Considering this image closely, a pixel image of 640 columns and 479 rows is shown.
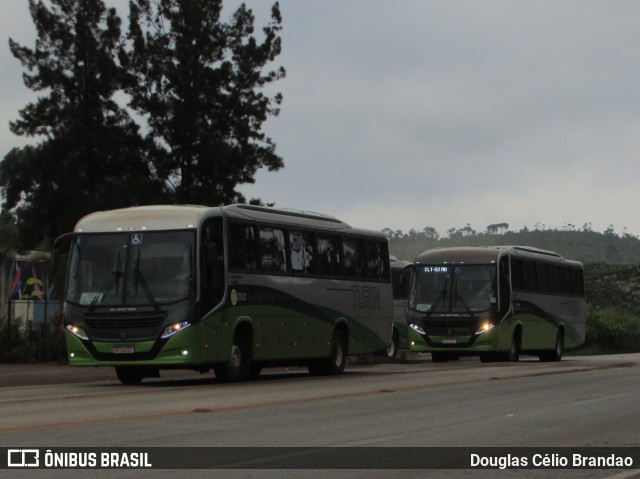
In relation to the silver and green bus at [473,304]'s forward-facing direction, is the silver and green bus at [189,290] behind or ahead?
ahead

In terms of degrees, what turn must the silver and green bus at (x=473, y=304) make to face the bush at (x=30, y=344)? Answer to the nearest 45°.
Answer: approximately 45° to its right

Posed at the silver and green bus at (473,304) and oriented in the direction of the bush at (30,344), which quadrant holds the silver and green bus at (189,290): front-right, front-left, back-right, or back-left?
front-left

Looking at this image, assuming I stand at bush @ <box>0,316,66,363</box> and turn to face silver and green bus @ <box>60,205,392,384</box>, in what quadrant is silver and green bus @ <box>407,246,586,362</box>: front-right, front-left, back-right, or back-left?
front-left

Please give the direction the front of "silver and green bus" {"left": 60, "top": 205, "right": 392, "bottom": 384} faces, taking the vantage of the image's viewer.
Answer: facing the viewer and to the left of the viewer

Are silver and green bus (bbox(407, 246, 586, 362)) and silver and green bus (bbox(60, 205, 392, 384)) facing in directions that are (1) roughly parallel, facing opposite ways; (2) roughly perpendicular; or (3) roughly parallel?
roughly parallel

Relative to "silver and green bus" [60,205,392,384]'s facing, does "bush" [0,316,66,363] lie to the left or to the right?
on its right

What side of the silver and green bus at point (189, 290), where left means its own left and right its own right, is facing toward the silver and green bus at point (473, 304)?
back

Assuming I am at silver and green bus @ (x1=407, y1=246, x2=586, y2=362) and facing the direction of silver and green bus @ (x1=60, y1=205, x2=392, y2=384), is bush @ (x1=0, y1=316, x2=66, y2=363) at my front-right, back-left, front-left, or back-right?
front-right
